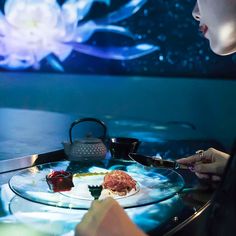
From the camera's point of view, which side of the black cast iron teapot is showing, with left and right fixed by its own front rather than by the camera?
left

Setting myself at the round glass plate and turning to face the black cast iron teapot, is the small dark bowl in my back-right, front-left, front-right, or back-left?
front-right
